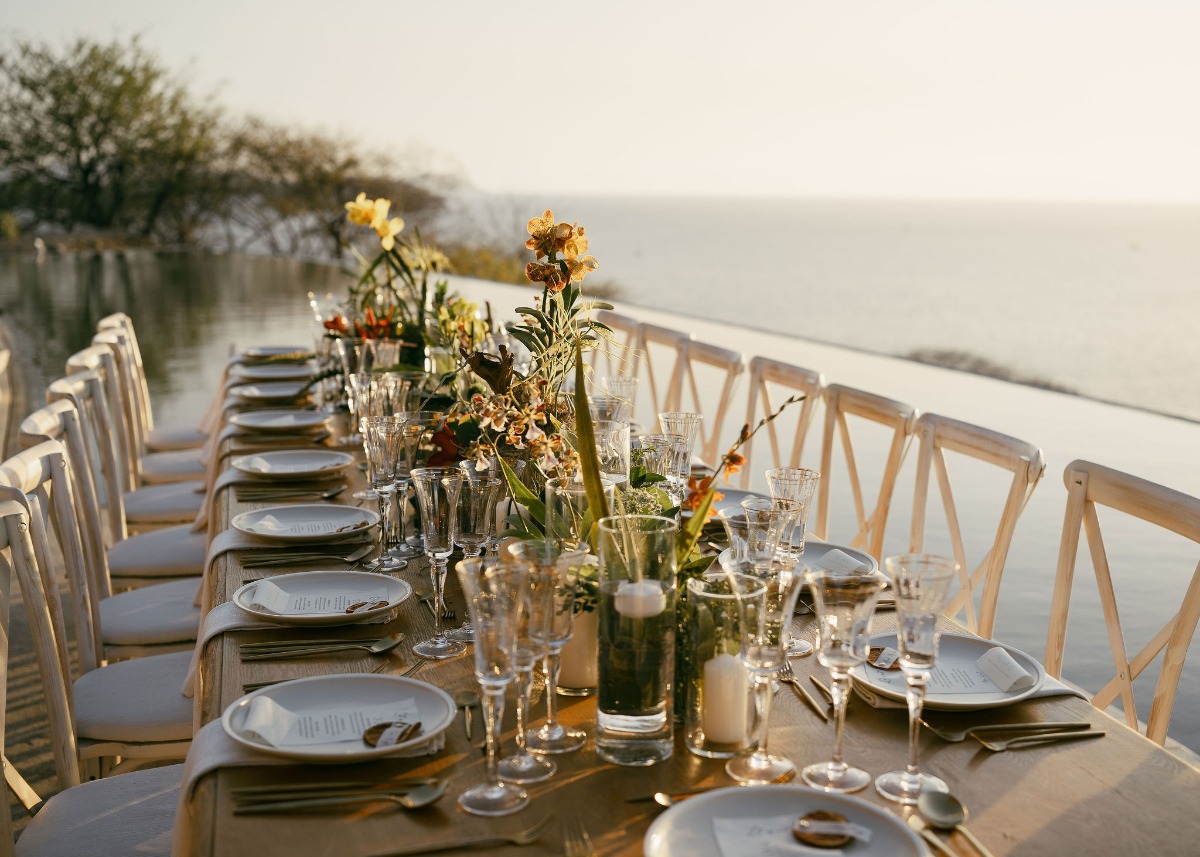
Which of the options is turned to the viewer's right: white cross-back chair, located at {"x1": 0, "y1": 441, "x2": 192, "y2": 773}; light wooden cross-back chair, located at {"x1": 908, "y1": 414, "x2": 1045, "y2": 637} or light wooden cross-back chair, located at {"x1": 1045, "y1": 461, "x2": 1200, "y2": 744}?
white cross-back chair, located at {"x1": 0, "y1": 441, "x2": 192, "y2": 773}

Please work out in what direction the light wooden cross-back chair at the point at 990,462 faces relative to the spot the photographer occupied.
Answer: facing the viewer and to the left of the viewer

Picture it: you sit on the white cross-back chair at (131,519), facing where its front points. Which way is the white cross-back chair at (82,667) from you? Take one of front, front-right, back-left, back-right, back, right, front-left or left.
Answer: right

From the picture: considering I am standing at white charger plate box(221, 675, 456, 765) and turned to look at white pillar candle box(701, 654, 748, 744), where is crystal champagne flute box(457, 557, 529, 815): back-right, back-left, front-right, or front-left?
front-right

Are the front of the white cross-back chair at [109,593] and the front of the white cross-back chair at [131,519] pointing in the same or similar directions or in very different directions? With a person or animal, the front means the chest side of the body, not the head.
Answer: same or similar directions

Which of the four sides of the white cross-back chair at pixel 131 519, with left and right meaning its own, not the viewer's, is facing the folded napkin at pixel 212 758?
right

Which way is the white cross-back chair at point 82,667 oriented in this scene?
to the viewer's right

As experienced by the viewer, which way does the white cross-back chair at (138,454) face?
facing to the right of the viewer

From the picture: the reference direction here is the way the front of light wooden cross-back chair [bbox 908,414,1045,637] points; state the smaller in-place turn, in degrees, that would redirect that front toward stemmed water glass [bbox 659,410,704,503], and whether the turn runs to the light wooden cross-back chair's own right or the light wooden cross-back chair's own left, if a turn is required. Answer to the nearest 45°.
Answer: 0° — it already faces it

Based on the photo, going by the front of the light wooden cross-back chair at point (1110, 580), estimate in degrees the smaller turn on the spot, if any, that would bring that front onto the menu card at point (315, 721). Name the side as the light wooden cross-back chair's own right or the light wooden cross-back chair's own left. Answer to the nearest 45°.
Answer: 0° — it already faces it

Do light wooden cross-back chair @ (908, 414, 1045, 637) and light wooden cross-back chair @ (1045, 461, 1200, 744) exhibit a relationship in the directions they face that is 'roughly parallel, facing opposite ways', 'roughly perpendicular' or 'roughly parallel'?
roughly parallel

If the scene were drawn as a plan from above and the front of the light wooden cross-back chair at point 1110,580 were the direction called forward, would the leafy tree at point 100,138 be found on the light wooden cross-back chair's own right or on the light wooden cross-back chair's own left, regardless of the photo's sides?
on the light wooden cross-back chair's own right

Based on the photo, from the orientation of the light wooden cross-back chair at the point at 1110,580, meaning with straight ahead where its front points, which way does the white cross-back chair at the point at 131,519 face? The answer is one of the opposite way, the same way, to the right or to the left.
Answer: the opposite way

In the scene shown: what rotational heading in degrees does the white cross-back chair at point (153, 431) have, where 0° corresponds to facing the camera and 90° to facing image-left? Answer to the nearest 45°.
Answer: approximately 270°

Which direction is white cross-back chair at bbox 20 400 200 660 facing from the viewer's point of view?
to the viewer's right

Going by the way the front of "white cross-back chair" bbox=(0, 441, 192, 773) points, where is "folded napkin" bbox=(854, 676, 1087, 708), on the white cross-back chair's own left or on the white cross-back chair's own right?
on the white cross-back chair's own right
